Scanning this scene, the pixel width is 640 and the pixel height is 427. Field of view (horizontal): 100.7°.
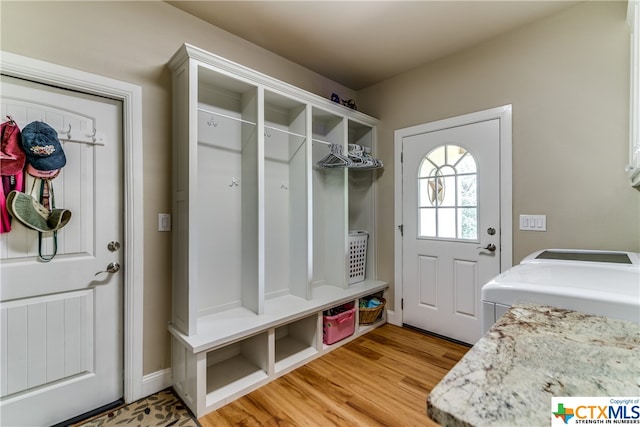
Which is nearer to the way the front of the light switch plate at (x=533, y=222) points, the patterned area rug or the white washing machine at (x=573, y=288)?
the white washing machine

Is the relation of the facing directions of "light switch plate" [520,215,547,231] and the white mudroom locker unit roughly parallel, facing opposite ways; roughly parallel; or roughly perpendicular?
roughly perpendicular

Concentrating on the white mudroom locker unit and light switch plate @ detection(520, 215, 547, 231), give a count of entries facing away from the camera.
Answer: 0

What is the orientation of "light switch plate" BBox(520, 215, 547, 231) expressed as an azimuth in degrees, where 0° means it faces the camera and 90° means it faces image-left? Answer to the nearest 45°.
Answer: approximately 0°

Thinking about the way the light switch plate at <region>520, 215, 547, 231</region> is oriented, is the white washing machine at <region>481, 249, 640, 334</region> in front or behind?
in front

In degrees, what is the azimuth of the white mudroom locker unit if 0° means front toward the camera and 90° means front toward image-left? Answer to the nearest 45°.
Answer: approximately 315°

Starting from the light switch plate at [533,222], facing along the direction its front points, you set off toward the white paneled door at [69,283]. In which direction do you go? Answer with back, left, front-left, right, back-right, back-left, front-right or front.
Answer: front-right

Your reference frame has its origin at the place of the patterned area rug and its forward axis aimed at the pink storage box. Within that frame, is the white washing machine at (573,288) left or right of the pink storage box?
right

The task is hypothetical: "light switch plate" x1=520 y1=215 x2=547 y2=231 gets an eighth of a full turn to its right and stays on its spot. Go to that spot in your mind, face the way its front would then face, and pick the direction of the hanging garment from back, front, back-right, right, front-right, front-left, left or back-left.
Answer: front

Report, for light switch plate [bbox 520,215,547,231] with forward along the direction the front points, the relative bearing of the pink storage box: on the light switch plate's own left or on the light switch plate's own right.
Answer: on the light switch plate's own right

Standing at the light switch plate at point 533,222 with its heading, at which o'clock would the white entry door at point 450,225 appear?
The white entry door is roughly at 3 o'clock from the light switch plate.
